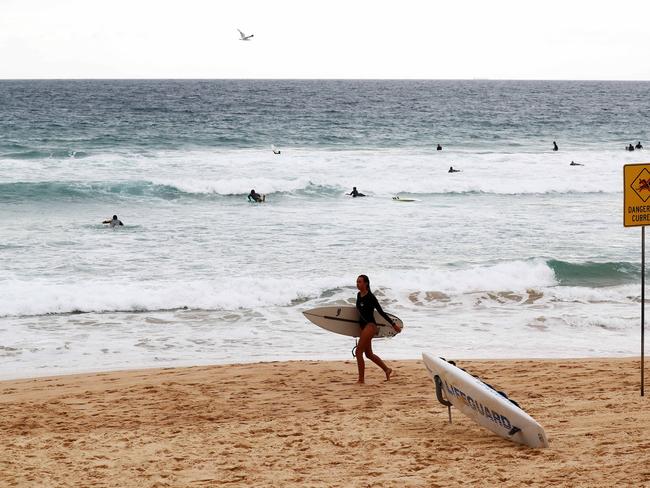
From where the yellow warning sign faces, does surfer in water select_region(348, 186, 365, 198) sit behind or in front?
behind

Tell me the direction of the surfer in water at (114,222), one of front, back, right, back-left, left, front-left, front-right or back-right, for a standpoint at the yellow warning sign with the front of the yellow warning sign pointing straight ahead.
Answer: back-right

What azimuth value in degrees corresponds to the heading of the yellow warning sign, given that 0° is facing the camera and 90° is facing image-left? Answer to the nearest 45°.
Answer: approximately 0°

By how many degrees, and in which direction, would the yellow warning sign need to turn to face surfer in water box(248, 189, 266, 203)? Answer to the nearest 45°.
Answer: approximately 135° to its right

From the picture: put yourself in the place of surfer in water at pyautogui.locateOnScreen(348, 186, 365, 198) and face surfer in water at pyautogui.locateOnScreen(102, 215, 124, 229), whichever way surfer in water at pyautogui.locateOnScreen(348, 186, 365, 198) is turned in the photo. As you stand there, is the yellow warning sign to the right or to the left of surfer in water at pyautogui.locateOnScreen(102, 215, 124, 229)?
left
